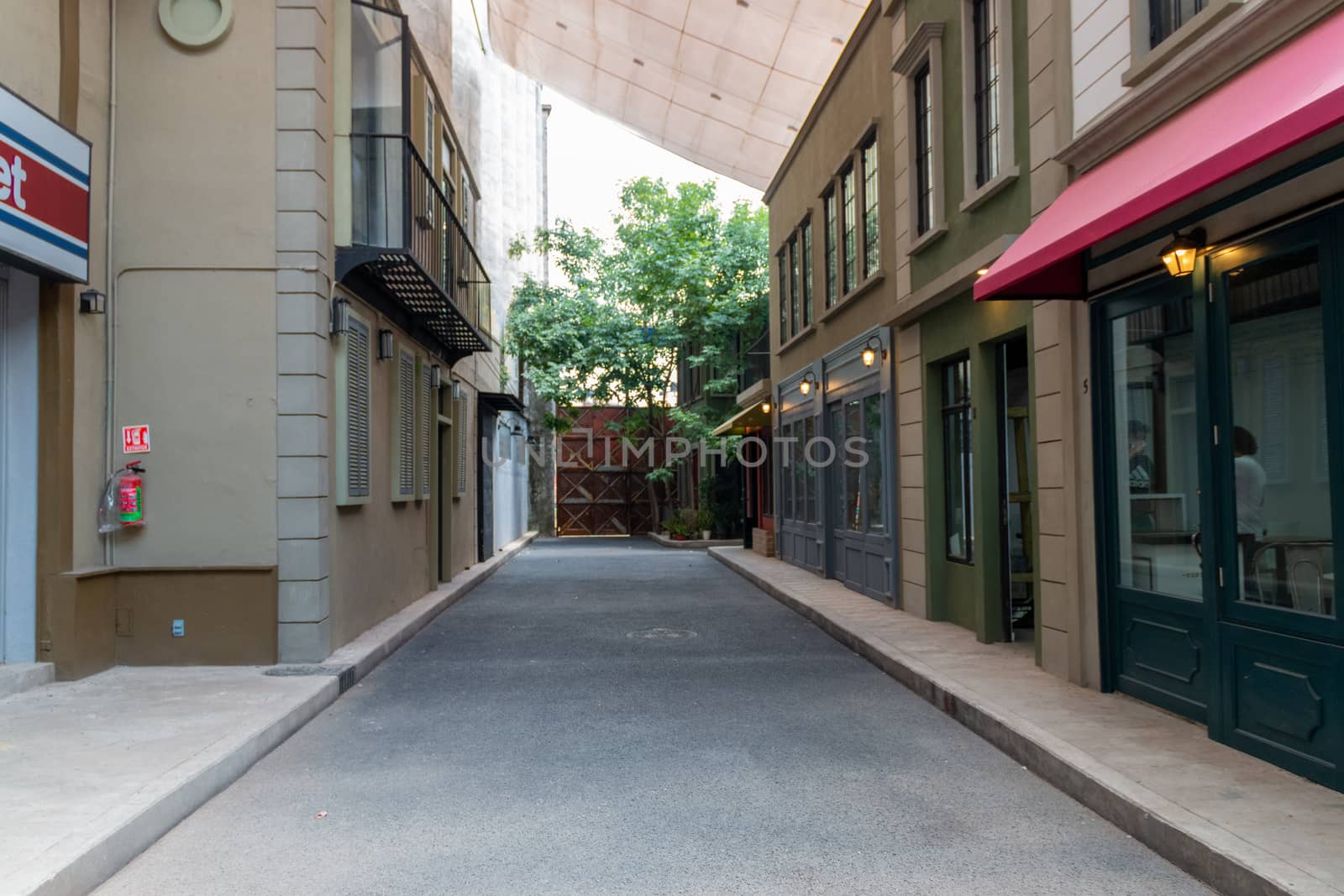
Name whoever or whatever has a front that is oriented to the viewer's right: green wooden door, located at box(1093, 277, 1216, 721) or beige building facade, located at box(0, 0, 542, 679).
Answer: the beige building facade

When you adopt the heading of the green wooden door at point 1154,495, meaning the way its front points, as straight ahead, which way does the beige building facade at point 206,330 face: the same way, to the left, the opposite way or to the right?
the opposite way

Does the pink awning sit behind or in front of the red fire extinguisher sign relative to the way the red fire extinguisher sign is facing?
in front

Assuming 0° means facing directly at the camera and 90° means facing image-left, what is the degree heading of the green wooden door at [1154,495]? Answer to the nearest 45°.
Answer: approximately 45°

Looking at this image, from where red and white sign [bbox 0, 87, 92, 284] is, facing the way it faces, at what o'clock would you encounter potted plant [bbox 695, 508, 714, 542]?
The potted plant is roughly at 9 o'clock from the red and white sign.

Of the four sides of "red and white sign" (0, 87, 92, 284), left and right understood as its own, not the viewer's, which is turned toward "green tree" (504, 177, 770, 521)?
left

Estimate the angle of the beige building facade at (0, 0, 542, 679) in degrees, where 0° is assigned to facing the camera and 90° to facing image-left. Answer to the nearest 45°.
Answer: approximately 270°

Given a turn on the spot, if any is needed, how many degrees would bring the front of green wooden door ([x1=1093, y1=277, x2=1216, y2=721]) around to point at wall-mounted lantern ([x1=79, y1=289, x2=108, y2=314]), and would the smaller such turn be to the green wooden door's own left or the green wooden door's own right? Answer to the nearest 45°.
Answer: approximately 45° to the green wooden door's own right

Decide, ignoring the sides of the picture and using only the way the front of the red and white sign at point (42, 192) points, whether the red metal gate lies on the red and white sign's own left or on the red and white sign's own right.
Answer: on the red and white sign's own left

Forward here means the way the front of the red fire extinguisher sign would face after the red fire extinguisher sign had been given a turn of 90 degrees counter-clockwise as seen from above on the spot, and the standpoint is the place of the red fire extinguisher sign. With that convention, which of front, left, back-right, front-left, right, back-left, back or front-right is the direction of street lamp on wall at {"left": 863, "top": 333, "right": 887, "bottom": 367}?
front

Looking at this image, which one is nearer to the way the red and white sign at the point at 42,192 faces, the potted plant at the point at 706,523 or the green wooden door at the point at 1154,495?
the green wooden door
